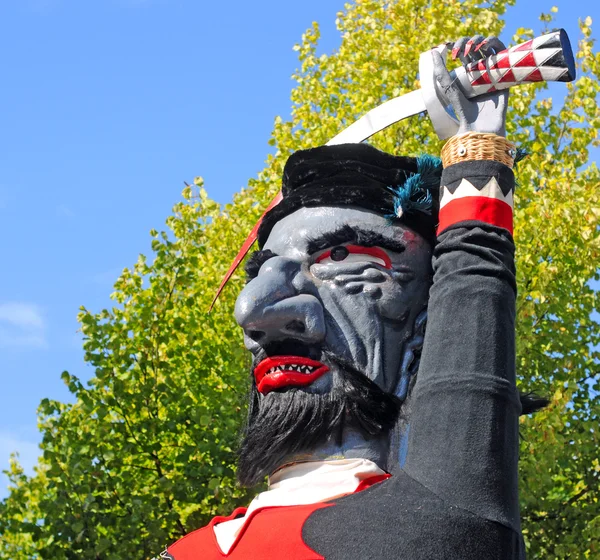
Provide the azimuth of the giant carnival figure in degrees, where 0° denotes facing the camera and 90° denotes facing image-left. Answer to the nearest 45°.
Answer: approximately 45°
